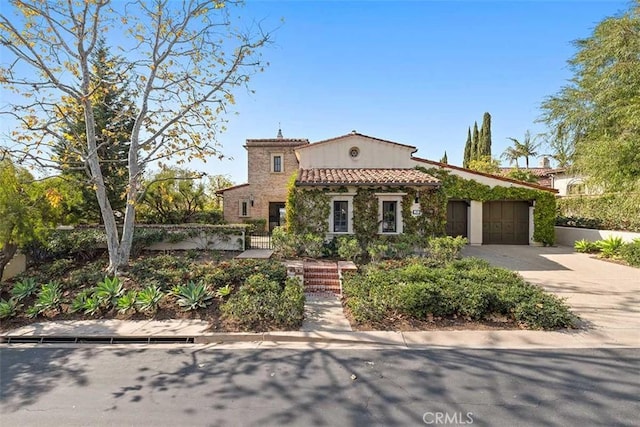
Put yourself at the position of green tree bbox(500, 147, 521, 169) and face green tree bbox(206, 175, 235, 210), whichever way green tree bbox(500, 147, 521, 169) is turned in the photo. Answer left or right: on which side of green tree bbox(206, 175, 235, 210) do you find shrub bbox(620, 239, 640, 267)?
left

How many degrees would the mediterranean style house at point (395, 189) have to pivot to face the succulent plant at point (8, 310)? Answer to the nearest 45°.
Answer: approximately 45° to its right

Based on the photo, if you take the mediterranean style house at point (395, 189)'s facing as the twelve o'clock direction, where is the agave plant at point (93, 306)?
The agave plant is roughly at 1 o'clock from the mediterranean style house.

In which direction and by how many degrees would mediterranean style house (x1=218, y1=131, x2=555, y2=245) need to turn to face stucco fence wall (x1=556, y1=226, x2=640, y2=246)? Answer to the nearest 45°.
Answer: approximately 90° to its left

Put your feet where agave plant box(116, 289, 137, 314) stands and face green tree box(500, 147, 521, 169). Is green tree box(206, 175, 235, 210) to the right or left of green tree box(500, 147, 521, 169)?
left

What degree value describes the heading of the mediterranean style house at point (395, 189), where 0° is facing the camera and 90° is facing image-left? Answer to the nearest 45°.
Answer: approximately 0°

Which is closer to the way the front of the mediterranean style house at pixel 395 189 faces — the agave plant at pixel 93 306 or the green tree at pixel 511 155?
the agave plant

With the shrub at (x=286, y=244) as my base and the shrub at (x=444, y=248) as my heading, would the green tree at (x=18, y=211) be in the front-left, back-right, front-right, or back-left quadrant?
back-right

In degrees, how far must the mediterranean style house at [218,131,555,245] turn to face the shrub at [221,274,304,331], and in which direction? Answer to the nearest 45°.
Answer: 0° — it already faces it

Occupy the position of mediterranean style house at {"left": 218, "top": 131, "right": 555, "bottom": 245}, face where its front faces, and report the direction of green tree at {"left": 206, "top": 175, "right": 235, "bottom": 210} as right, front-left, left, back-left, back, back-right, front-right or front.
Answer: back-right

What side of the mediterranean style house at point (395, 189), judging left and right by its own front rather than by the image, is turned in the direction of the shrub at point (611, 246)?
left
